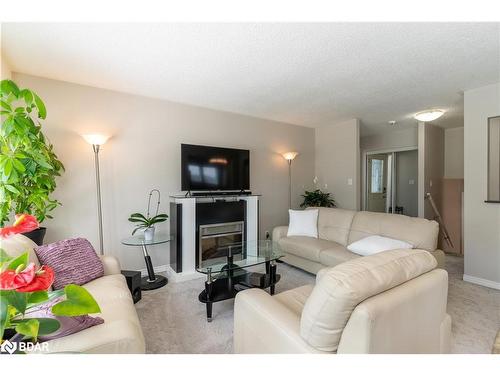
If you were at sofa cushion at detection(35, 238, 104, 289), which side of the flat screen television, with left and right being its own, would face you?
right

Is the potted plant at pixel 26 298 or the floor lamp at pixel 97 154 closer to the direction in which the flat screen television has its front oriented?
the potted plant

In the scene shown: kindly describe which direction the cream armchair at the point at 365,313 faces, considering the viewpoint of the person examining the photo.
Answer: facing away from the viewer and to the left of the viewer

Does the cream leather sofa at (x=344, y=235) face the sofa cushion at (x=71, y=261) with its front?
yes

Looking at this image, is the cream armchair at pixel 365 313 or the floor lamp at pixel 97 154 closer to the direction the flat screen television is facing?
the cream armchair

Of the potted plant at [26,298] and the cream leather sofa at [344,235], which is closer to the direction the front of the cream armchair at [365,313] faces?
the cream leather sofa

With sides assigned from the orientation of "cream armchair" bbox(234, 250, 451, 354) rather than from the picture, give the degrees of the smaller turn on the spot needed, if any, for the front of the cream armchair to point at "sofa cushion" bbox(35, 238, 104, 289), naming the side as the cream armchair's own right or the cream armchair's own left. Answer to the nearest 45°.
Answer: approximately 45° to the cream armchair's own left

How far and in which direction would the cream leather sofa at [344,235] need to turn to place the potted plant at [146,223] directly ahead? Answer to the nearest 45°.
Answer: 0° — it already faces it

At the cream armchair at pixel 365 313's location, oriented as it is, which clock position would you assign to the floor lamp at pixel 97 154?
The floor lamp is roughly at 11 o'clock from the cream armchair.

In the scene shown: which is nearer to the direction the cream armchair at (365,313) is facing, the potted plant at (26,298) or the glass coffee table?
the glass coffee table

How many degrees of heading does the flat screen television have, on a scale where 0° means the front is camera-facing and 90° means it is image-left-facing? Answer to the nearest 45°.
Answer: approximately 315°
